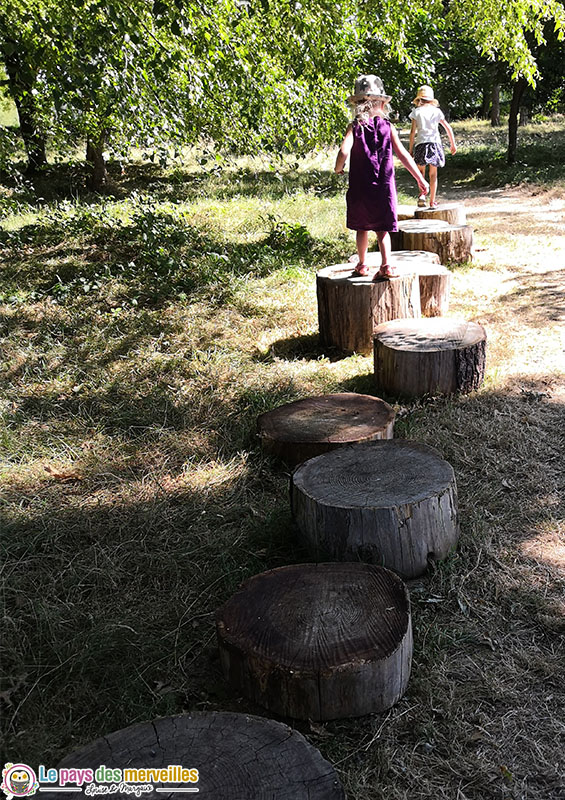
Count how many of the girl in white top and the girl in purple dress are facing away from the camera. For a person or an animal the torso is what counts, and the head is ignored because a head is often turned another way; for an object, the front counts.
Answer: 2

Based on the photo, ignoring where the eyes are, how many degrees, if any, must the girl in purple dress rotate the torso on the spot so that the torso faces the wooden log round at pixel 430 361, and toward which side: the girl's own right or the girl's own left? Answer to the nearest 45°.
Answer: approximately 180°

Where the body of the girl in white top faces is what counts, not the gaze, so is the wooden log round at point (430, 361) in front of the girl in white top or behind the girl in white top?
behind

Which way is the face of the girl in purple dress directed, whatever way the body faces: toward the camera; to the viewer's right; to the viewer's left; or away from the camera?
away from the camera

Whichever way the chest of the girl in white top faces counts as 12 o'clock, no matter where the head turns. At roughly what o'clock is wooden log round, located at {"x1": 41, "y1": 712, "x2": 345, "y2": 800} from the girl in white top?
The wooden log round is roughly at 6 o'clock from the girl in white top.

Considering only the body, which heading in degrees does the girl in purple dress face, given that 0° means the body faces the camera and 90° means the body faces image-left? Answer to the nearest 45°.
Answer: approximately 180°

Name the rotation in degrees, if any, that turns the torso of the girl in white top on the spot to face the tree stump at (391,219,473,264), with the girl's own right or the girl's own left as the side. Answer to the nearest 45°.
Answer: approximately 180°

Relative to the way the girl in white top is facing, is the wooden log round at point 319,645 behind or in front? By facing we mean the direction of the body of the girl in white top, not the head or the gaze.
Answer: behind

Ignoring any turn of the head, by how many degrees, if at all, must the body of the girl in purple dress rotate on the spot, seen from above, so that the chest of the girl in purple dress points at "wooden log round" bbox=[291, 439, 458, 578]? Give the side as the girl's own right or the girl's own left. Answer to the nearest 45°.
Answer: approximately 180°

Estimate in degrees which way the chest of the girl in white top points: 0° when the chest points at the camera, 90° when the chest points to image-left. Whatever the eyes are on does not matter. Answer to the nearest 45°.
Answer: approximately 180°

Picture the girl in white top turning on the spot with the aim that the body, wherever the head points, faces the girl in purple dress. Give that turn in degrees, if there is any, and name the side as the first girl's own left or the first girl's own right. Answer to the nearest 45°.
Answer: approximately 180°
